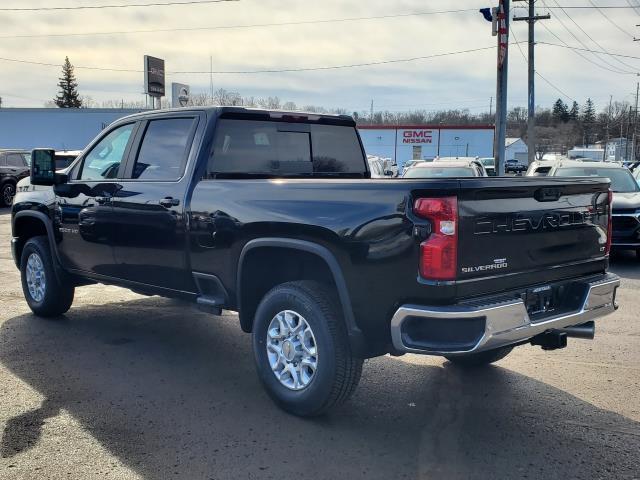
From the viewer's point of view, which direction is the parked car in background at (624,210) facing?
toward the camera

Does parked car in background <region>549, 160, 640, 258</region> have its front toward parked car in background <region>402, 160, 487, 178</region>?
no

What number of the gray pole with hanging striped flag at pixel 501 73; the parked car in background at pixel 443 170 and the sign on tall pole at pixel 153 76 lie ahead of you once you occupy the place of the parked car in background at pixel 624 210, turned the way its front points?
0

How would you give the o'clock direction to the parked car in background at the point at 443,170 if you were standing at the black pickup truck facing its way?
The parked car in background is roughly at 2 o'clock from the black pickup truck.

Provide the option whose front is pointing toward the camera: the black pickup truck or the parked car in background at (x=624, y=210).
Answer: the parked car in background

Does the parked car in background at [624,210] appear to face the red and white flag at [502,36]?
no

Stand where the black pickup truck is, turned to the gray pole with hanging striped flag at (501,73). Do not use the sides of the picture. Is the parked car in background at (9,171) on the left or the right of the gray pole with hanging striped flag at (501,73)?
left

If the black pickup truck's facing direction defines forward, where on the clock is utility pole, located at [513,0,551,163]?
The utility pole is roughly at 2 o'clock from the black pickup truck.

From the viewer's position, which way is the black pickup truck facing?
facing away from the viewer and to the left of the viewer

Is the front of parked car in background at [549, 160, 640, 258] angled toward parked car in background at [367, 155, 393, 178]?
no

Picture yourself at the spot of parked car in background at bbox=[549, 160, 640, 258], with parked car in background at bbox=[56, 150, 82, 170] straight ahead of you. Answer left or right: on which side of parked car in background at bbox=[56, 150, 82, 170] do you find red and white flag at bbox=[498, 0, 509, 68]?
right

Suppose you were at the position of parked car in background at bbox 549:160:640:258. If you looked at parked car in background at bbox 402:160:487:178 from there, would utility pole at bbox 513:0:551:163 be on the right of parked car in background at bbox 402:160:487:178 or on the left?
right

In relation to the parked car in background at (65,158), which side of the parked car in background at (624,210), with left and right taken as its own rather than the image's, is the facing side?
right

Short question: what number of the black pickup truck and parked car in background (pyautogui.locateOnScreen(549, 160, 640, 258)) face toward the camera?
1
